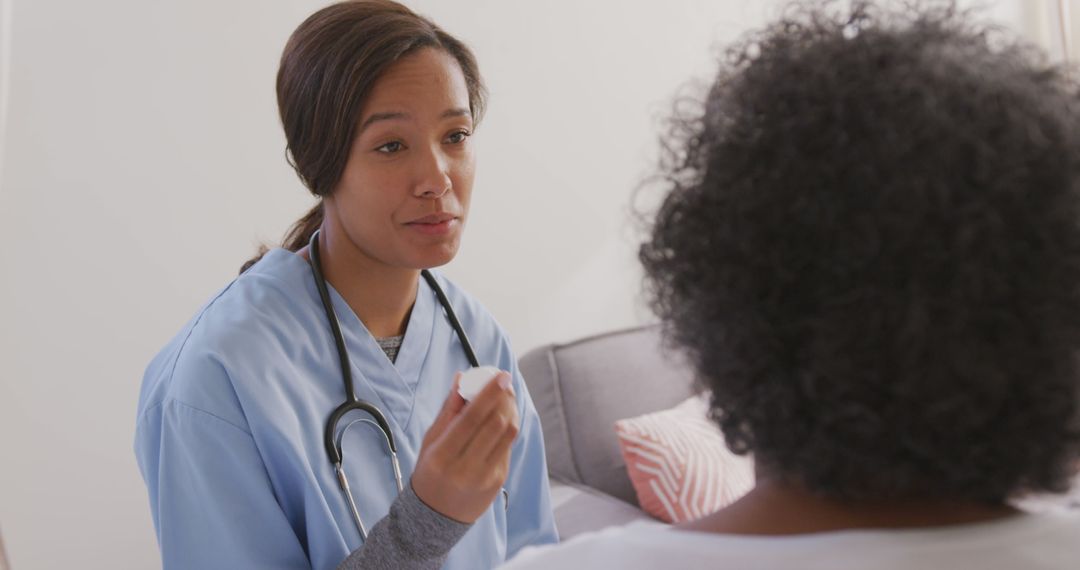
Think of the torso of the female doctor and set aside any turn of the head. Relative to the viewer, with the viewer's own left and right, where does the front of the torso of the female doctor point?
facing the viewer and to the right of the viewer

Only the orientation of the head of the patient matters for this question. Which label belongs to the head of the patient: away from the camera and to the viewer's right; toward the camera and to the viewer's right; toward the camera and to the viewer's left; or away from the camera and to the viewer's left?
away from the camera and to the viewer's left

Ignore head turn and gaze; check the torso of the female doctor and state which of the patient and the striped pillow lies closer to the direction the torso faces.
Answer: the patient

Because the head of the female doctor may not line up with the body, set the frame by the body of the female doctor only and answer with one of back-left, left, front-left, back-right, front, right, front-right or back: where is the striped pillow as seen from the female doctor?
left

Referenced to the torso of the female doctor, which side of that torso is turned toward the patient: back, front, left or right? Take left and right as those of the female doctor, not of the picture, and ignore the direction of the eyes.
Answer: front
